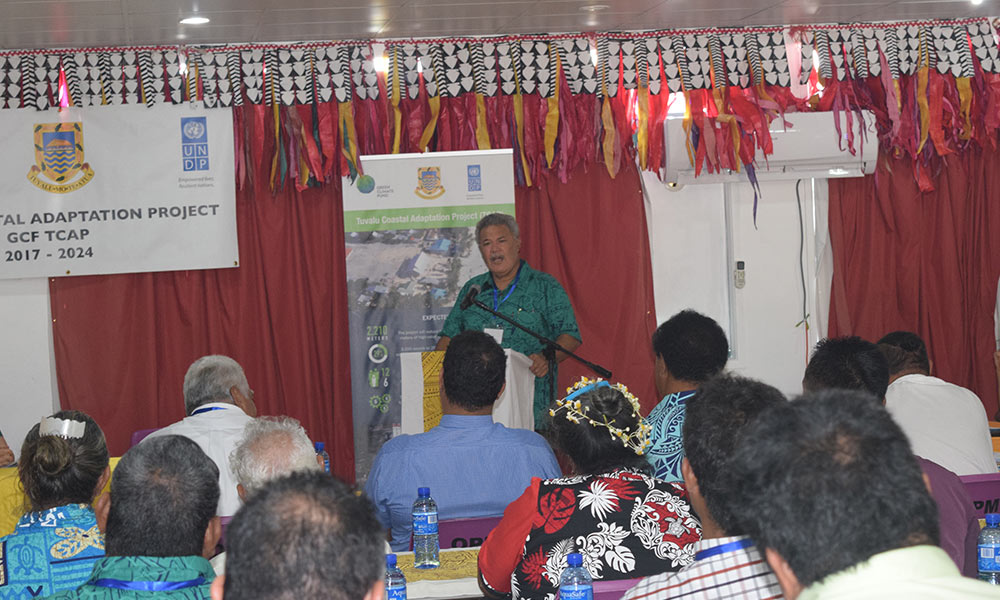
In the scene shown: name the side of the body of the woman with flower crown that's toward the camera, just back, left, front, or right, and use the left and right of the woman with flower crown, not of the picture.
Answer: back

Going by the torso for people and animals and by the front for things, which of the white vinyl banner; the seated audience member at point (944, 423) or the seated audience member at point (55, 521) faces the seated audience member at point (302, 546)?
the white vinyl banner

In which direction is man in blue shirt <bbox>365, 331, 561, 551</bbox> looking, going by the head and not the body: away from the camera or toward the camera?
away from the camera

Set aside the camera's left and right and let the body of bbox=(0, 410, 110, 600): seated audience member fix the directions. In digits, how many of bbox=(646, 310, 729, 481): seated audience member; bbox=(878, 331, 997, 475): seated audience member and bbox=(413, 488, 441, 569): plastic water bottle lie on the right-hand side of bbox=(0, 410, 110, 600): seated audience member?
3

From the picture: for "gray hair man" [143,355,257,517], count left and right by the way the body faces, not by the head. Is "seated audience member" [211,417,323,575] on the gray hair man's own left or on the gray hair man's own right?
on the gray hair man's own right

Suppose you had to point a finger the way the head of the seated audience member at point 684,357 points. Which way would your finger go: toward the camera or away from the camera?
away from the camera

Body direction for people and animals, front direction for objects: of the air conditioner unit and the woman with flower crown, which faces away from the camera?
the woman with flower crown

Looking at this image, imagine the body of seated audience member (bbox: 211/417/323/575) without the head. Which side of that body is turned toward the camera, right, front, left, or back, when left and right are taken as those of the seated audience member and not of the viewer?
back

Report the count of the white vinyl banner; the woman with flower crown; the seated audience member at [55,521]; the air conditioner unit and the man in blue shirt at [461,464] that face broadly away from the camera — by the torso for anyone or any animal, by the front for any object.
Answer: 3

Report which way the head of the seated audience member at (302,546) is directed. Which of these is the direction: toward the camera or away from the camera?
away from the camera
